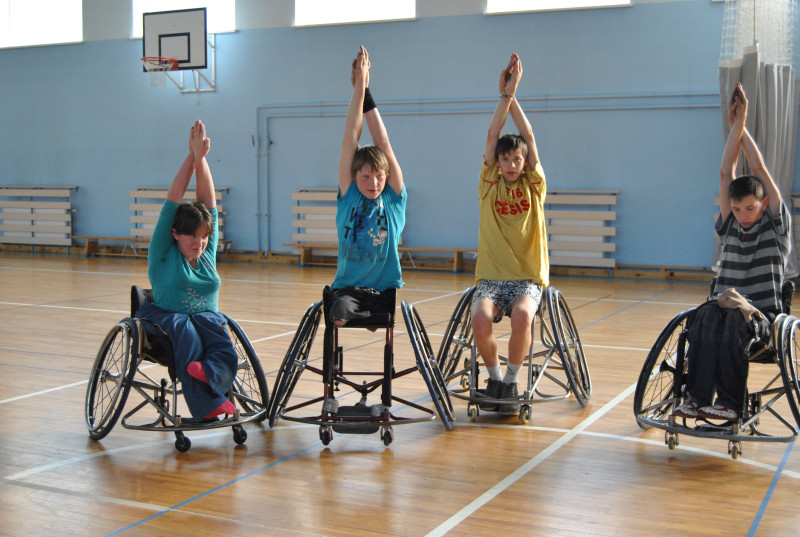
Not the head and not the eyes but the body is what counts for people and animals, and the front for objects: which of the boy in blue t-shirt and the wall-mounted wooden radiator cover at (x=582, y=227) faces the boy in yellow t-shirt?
the wall-mounted wooden radiator cover

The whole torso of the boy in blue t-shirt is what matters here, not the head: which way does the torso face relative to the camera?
toward the camera

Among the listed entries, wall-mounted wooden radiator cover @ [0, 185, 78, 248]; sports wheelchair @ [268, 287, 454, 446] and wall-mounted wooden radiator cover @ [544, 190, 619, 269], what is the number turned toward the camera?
3

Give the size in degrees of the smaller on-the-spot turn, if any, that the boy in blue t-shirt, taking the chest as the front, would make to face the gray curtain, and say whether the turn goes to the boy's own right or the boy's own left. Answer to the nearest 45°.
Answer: approximately 135° to the boy's own left

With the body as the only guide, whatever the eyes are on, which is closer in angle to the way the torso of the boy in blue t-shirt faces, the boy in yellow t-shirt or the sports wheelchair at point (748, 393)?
the sports wheelchair

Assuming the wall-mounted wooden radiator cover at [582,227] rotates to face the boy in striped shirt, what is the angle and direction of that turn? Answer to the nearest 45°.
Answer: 0° — it already faces them

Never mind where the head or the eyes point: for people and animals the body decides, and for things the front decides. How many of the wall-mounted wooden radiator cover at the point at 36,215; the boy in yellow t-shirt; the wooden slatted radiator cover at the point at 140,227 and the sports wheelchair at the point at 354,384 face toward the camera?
4

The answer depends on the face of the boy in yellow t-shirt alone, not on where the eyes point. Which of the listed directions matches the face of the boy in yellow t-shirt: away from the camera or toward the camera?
toward the camera

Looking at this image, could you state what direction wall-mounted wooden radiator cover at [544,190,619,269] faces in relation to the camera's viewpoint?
facing the viewer

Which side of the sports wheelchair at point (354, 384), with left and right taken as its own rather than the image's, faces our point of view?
front

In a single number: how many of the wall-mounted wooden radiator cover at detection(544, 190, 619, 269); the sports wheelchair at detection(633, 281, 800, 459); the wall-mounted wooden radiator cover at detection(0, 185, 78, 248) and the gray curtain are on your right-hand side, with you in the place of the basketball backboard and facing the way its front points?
1

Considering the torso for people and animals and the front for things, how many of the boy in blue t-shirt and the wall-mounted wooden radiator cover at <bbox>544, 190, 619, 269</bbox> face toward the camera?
2

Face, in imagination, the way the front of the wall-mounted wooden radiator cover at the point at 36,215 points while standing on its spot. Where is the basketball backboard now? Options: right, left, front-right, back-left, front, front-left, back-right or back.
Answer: front-left
